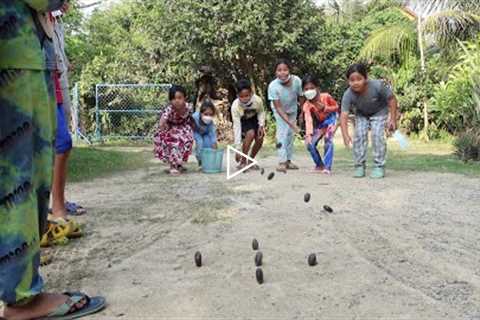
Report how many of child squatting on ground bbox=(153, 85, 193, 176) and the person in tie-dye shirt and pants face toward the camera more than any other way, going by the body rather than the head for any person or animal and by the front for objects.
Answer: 1

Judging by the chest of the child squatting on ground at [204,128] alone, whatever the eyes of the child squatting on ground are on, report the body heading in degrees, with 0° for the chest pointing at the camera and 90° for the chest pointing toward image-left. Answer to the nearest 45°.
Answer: approximately 0°

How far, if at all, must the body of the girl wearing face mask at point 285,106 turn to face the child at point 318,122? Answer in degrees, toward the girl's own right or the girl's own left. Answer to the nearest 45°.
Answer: approximately 45° to the girl's own left

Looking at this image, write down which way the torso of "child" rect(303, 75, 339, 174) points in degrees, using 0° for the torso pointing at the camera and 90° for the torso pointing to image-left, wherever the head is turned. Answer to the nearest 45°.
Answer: approximately 45°

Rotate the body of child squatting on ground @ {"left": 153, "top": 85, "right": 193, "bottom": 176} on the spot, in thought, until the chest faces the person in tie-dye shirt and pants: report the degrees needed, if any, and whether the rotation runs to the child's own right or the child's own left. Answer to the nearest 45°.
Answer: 0° — they already face them
